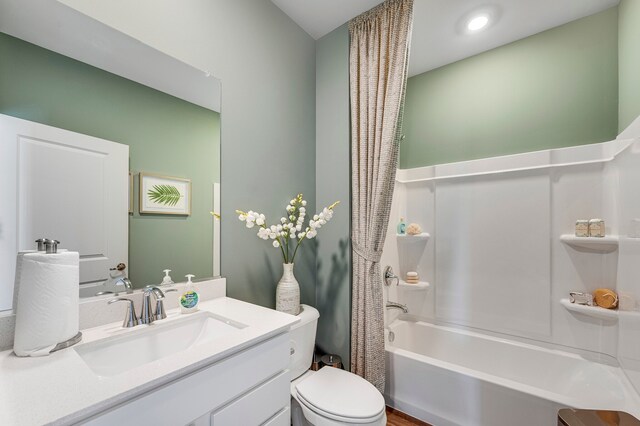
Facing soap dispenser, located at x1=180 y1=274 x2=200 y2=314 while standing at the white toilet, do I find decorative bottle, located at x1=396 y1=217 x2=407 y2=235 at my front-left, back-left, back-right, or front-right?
back-right

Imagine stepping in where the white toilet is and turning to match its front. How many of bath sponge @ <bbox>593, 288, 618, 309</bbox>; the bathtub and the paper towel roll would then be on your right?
1

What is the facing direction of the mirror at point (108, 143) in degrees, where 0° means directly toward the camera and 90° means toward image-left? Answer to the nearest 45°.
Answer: approximately 315°

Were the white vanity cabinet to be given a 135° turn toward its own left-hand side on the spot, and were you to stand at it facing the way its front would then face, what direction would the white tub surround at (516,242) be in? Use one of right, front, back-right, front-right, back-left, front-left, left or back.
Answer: right
